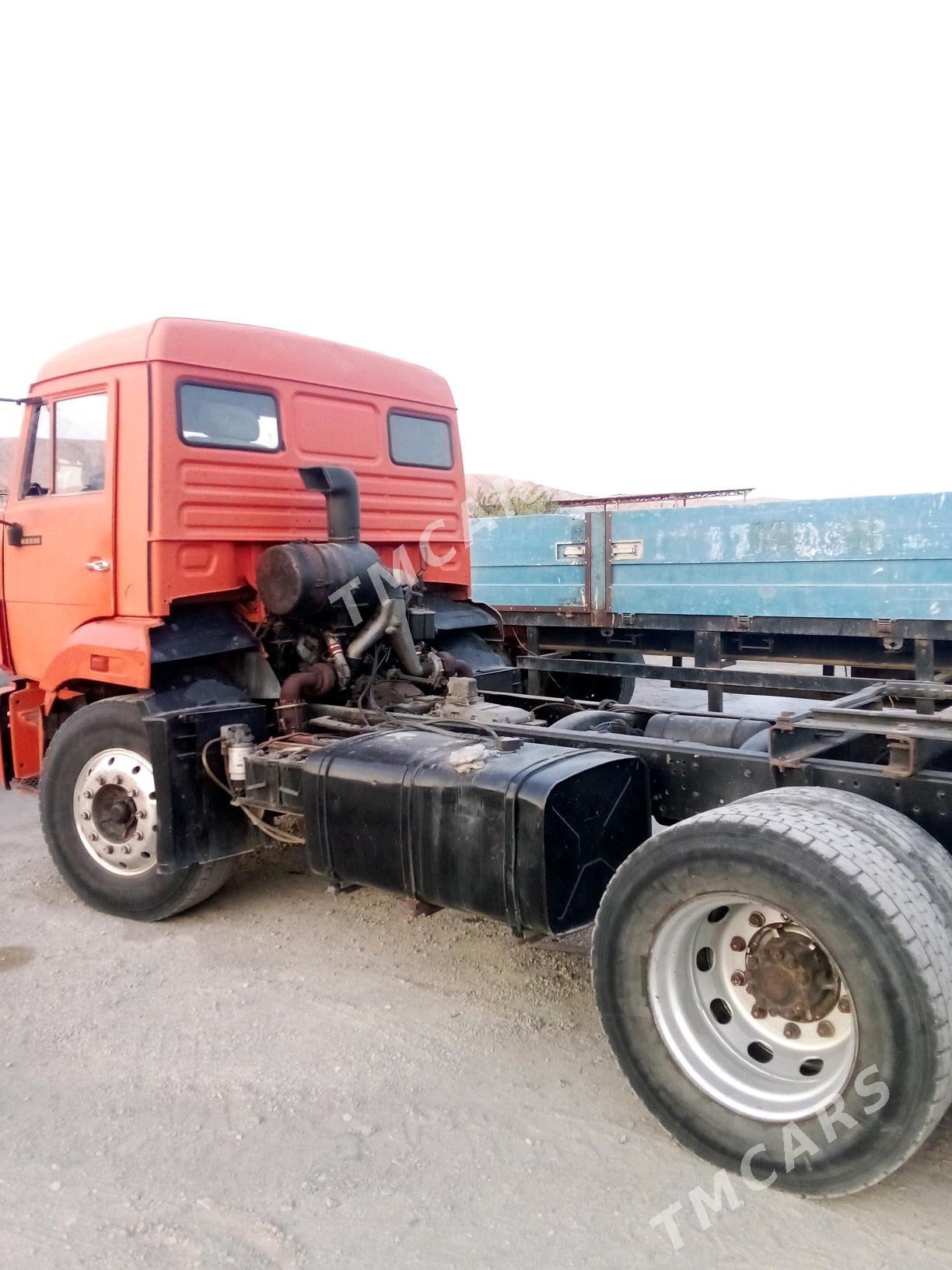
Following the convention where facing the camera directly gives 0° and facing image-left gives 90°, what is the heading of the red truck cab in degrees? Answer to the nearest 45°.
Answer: approximately 135°

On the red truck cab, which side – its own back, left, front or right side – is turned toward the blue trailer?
right
